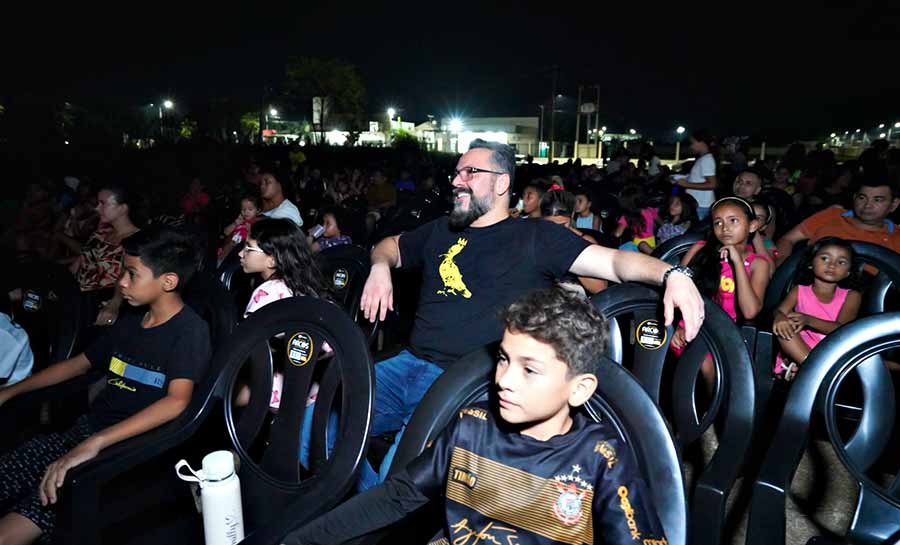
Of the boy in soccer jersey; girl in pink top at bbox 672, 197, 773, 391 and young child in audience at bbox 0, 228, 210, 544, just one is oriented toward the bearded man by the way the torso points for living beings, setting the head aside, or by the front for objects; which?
the girl in pink top

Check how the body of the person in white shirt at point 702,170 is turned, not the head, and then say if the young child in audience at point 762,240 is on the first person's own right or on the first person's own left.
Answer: on the first person's own left

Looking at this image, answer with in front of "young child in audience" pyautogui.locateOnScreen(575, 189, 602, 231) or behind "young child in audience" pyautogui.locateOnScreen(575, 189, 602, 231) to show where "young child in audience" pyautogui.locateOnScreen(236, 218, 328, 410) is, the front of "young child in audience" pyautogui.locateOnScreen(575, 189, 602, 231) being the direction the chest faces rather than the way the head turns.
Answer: in front

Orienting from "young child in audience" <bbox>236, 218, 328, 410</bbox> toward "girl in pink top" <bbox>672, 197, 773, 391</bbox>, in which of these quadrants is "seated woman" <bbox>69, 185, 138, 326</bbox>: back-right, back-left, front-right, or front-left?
back-left

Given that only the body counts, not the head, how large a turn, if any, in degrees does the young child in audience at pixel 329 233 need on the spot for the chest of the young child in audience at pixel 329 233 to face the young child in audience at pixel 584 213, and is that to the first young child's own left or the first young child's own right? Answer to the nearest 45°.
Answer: approximately 135° to the first young child's own left

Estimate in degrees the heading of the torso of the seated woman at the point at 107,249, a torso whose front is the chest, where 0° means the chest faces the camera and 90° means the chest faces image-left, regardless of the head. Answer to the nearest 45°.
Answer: approximately 45°

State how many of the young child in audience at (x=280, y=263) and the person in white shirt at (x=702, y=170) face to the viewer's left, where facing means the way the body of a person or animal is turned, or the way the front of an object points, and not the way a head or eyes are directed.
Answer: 2

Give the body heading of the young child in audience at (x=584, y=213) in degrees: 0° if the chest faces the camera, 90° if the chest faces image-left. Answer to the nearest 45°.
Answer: approximately 45°

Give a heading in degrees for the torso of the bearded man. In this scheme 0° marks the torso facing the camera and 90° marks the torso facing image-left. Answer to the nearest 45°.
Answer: approximately 45°

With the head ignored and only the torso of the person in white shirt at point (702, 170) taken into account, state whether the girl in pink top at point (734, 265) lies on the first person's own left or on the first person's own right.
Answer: on the first person's own left

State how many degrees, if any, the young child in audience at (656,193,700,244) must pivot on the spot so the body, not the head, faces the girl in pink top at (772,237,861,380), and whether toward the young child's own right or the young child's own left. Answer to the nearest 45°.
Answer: approximately 45° to the young child's own left

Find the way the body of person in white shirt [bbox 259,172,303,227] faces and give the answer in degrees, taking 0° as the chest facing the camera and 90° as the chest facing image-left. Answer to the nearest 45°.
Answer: approximately 45°

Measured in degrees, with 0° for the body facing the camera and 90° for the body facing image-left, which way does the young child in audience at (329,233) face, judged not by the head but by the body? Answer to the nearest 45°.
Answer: approximately 45°

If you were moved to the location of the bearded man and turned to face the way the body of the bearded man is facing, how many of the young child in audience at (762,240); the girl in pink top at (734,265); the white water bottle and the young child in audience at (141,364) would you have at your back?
2

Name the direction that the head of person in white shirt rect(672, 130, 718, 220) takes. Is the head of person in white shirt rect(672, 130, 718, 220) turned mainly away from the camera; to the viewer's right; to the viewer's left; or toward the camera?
to the viewer's left
